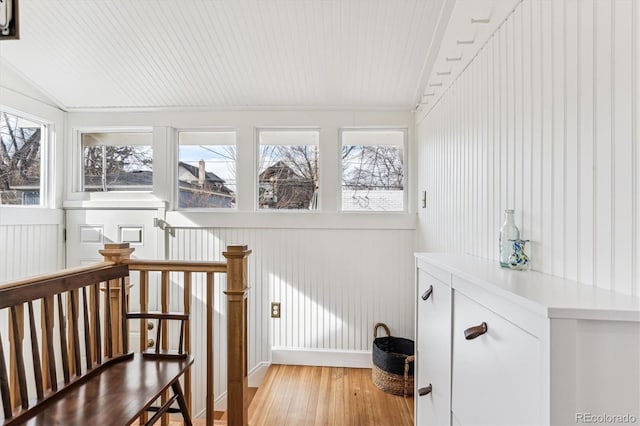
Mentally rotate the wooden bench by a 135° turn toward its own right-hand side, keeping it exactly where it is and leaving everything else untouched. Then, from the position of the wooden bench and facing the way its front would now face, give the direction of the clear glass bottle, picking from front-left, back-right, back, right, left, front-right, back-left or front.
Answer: back-left

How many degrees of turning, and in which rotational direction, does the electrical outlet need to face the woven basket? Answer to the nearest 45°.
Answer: approximately 45° to its left

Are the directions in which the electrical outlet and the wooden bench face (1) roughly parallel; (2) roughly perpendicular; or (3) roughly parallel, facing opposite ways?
roughly perpendicular

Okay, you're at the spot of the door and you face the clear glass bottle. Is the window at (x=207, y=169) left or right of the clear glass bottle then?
left

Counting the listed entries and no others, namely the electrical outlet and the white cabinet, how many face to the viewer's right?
0

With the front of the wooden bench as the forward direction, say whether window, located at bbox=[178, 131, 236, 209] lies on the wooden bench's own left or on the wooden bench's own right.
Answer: on the wooden bench's own left

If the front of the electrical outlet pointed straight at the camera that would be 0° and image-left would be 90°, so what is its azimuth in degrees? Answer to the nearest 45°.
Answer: approximately 0°

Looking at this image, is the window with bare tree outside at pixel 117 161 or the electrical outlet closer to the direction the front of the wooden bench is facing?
the electrical outlet

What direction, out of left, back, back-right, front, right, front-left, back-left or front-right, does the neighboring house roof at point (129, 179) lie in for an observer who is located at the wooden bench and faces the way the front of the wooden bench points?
back-left

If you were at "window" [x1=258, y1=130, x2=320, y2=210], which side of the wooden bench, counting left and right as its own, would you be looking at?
left

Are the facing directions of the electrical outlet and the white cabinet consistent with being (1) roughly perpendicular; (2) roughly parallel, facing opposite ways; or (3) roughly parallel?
roughly perpendicular

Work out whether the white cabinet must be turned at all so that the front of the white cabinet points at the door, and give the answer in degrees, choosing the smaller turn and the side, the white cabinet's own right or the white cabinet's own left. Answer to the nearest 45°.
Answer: approximately 45° to the white cabinet's own right

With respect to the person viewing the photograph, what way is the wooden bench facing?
facing the viewer and to the right of the viewer

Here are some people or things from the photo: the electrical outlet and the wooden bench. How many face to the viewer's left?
0

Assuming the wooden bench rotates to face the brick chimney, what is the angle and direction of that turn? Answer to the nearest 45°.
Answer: approximately 90° to its left
